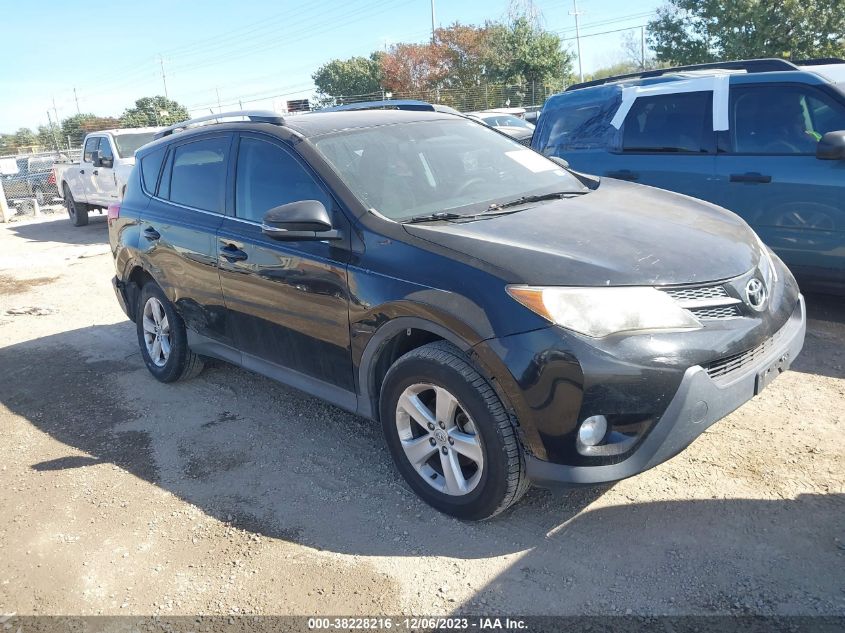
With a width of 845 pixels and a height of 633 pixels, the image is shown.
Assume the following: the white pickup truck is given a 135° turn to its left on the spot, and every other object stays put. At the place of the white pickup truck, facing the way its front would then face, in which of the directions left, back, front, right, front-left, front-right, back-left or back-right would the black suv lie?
back

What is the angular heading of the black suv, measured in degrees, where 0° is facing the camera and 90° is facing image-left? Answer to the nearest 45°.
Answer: approximately 315°

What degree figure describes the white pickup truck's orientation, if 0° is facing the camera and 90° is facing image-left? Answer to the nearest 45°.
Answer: approximately 315°

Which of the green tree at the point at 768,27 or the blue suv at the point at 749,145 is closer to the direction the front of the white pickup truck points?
the blue suv

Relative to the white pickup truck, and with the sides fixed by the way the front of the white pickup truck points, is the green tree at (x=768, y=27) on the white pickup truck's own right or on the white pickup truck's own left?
on the white pickup truck's own left

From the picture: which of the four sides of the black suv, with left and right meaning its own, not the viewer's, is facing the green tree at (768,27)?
left
